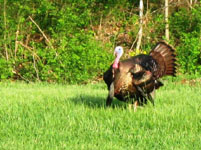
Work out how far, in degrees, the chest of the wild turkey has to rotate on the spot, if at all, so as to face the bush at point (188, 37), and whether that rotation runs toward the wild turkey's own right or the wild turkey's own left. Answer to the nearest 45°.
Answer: approximately 135° to the wild turkey's own right

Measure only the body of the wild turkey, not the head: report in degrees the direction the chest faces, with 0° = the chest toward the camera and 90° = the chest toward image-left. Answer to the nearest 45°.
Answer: approximately 45°
